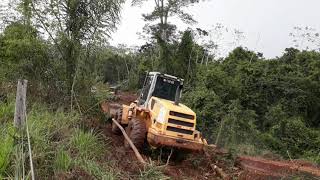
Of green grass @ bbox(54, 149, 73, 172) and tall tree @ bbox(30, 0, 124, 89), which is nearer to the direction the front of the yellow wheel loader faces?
the tall tree

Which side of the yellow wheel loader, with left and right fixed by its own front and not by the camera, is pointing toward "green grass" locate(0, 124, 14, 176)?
left

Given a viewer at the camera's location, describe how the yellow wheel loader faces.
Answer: facing away from the viewer and to the left of the viewer

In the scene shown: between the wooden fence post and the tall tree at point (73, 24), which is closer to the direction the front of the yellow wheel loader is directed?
the tall tree

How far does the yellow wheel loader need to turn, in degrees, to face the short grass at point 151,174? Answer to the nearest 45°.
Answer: approximately 135° to its left

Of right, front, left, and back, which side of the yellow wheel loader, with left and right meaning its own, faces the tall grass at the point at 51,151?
left

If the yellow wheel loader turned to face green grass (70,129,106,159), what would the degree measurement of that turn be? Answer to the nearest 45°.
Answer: approximately 90° to its left
